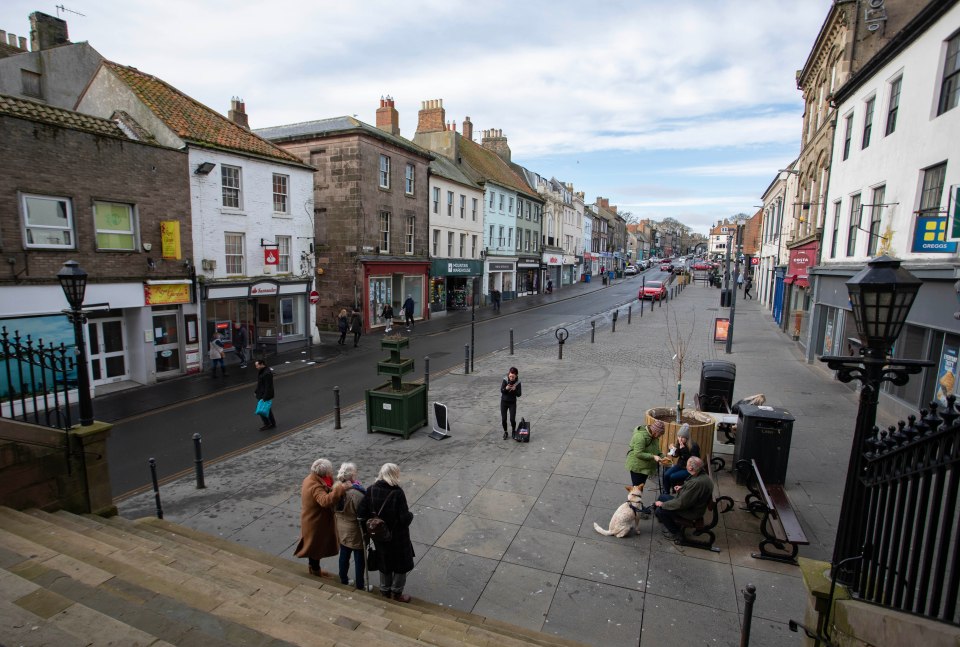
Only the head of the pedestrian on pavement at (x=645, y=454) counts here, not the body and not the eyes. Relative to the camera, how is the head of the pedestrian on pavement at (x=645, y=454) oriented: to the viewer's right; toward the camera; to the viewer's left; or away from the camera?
to the viewer's right

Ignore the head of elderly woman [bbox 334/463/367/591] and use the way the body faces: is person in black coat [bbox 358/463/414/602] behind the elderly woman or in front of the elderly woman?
behind

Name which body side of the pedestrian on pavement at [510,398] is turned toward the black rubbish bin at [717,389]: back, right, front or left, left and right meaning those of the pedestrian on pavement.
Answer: left

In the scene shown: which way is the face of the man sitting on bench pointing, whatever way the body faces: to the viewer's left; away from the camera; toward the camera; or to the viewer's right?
to the viewer's left

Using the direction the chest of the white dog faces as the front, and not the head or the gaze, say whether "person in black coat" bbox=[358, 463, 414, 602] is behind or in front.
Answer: behind

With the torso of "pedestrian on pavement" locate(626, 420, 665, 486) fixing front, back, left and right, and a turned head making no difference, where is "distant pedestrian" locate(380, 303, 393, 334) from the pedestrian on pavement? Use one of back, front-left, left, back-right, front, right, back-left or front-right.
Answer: back-left

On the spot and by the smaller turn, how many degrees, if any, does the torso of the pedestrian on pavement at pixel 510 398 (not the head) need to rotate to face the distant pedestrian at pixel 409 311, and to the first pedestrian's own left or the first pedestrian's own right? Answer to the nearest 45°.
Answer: approximately 180°

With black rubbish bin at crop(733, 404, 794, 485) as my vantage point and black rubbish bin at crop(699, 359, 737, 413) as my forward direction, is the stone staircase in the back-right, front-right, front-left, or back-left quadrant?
back-left

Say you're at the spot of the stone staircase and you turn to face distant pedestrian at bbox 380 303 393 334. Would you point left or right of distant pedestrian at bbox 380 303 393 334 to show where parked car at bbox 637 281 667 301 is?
right

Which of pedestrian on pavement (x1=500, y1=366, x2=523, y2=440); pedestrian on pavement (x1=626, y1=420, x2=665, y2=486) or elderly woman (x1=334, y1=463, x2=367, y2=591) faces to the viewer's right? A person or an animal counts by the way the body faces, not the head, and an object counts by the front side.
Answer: pedestrian on pavement (x1=626, y1=420, x2=665, y2=486)

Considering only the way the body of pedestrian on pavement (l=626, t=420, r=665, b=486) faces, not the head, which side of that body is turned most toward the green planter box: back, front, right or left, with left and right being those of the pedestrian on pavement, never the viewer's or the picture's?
back
